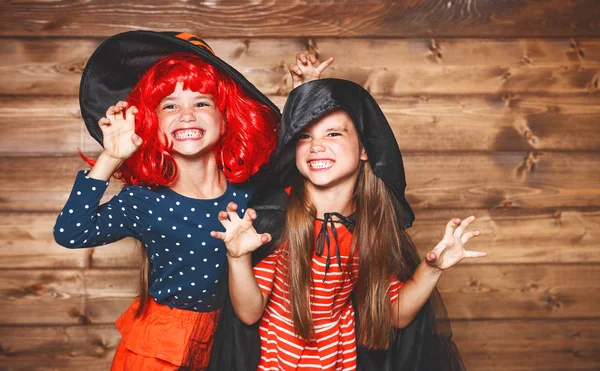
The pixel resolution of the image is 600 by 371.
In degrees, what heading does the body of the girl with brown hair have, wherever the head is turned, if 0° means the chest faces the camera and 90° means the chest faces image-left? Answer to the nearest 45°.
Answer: approximately 0°
